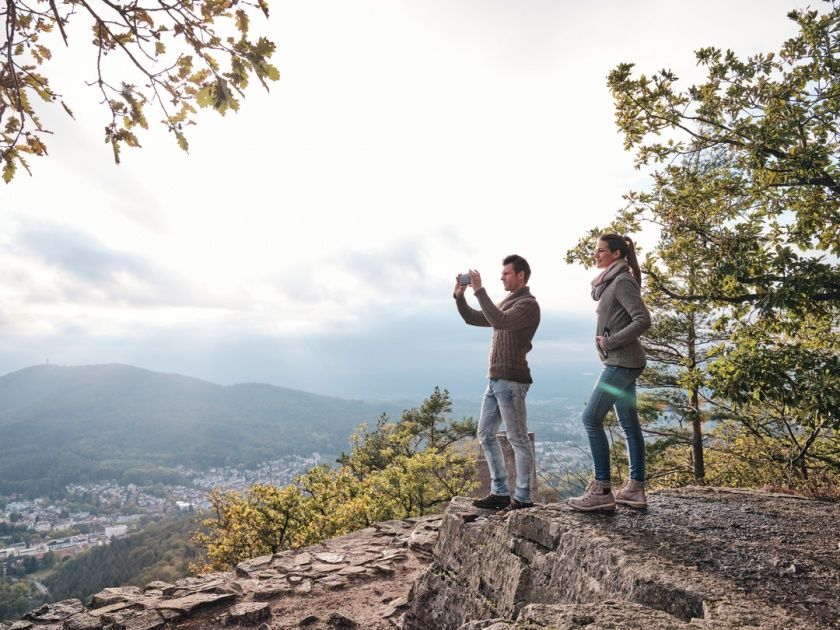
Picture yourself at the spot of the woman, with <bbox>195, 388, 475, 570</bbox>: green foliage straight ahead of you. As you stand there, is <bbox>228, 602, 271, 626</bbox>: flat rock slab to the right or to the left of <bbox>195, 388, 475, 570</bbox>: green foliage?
left

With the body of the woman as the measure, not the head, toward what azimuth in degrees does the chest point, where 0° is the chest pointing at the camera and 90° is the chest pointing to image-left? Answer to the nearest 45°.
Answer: approximately 90°

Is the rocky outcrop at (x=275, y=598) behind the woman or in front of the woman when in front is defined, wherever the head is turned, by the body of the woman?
in front

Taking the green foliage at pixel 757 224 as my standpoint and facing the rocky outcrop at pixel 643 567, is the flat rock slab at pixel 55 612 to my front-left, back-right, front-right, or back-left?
front-right

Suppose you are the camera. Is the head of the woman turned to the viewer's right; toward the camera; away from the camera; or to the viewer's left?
to the viewer's left

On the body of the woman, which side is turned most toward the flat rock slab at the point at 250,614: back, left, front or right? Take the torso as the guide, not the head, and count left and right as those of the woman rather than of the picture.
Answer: front

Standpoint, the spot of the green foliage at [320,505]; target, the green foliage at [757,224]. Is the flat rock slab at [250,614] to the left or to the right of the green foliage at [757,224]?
right

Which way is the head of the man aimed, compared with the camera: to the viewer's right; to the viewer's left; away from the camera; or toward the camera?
to the viewer's left

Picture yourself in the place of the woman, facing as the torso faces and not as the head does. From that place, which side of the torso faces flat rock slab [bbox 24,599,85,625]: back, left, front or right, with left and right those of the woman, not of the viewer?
front

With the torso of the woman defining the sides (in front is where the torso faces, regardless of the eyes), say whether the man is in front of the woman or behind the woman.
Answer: in front

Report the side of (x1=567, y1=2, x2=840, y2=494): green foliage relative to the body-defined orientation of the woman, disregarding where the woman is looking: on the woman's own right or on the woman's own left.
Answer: on the woman's own right
